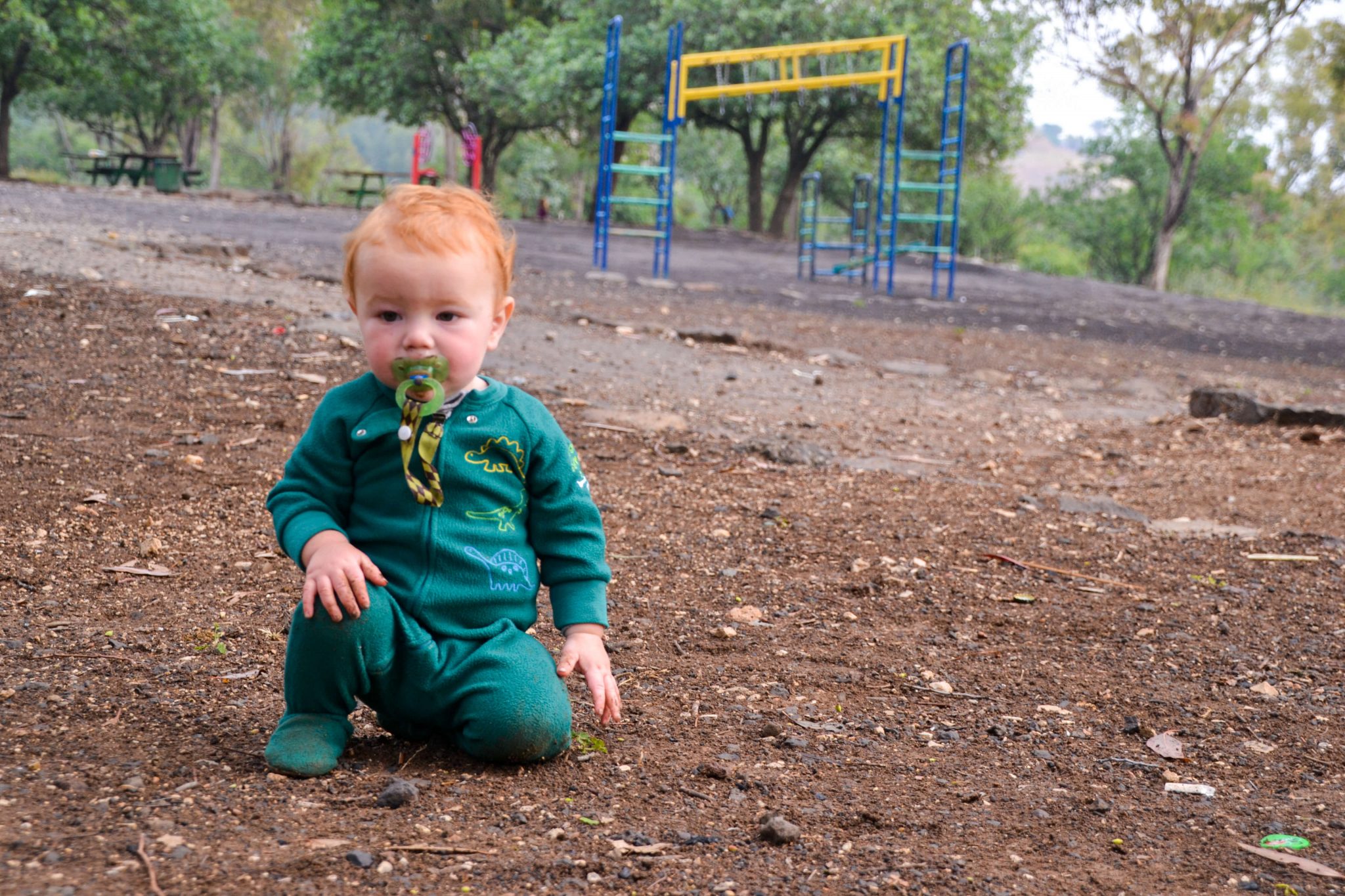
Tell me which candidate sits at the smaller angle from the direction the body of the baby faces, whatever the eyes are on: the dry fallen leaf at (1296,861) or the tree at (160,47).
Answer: the dry fallen leaf

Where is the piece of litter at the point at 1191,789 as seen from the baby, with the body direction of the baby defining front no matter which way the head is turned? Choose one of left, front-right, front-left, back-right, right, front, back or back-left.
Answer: left

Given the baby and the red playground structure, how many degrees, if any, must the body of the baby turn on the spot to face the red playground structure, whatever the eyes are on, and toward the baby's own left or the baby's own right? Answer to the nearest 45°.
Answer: approximately 180°

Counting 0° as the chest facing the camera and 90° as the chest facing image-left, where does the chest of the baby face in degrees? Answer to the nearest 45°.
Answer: approximately 0°

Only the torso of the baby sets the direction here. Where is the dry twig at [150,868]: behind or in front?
in front

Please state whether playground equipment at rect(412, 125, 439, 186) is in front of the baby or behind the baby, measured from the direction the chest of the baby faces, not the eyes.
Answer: behind

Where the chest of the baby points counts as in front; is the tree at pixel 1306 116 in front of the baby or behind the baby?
behind

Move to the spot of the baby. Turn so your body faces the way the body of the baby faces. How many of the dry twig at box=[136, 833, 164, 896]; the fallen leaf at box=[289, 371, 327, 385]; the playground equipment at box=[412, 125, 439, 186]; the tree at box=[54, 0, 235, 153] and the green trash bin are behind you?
4

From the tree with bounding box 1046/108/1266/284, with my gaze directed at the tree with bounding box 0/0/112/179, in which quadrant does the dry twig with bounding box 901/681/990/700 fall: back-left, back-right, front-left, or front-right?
front-left

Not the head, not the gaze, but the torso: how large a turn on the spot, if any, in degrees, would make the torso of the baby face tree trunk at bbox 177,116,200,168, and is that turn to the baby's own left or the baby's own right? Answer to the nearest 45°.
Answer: approximately 180°

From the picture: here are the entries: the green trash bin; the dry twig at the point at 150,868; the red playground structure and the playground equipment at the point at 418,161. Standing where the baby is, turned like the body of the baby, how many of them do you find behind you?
3

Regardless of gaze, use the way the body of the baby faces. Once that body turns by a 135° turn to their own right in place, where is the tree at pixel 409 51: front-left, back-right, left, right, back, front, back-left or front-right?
front-right

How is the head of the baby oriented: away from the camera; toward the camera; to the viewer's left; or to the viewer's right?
toward the camera
